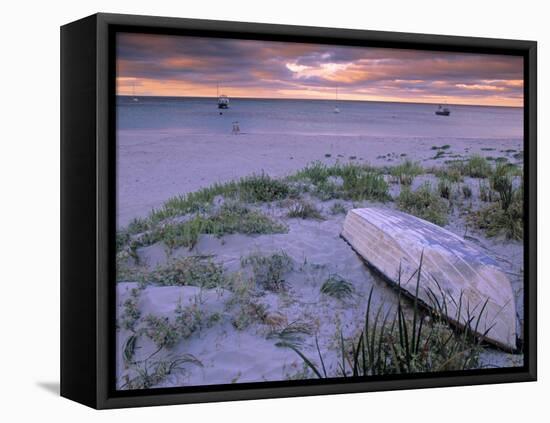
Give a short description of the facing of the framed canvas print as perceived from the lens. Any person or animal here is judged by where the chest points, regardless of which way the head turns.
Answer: facing the viewer and to the right of the viewer
